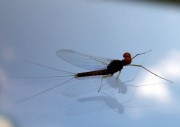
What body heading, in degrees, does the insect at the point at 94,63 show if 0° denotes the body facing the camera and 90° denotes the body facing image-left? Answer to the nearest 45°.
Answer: approximately 270°
